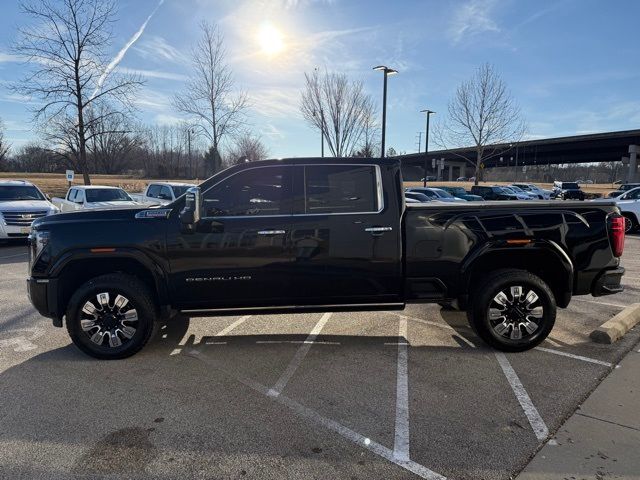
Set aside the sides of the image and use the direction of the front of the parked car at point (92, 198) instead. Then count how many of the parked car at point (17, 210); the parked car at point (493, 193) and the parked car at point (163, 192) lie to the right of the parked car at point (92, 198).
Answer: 1

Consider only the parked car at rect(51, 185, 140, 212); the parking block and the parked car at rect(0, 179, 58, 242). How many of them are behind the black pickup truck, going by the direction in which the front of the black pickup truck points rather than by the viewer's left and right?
1

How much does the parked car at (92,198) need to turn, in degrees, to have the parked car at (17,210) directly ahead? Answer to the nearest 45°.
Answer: approximately 90° to its right

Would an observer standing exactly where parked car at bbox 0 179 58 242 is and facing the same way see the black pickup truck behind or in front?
in front

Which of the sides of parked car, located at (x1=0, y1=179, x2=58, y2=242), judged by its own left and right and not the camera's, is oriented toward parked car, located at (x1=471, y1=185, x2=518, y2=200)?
left

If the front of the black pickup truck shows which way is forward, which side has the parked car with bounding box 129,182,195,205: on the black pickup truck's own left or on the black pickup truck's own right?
on the black pickup truck's own right

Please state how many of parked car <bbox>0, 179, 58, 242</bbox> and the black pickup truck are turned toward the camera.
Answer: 1

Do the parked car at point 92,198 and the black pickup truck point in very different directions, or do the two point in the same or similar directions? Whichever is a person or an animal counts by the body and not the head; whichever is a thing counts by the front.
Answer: very different directions

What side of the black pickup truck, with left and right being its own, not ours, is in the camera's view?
left

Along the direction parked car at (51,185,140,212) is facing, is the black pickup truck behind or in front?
in front

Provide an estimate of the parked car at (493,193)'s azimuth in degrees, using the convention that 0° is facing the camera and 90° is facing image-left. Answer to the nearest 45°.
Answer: approximately 315°

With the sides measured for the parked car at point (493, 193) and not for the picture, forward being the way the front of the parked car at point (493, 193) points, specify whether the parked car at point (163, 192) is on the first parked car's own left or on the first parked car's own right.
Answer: on the first parked car's own right

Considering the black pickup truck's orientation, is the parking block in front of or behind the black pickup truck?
behind
